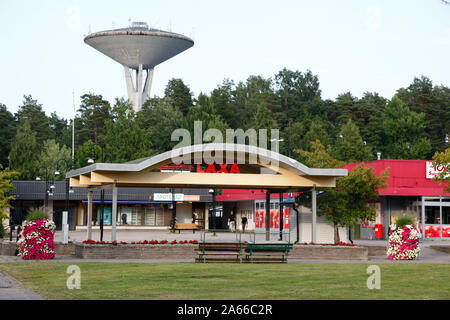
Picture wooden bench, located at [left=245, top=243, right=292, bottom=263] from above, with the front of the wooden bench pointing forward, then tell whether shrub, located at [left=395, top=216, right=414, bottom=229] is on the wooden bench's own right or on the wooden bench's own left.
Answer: on the wooden bench's own left

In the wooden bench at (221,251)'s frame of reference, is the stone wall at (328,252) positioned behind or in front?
behind

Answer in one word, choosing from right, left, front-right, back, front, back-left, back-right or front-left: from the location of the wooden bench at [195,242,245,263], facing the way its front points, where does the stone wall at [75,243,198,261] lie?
back-right

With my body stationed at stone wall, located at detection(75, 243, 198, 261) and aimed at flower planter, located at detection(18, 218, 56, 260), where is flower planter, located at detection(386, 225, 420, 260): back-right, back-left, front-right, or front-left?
back-left

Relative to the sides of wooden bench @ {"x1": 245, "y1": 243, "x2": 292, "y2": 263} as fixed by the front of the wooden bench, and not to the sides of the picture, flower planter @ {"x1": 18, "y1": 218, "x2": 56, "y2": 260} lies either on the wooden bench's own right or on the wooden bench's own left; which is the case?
on the wooden bench's own right

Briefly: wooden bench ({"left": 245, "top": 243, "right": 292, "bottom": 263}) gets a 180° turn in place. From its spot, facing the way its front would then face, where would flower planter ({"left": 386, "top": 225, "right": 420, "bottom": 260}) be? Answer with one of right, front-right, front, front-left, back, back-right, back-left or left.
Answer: front-right

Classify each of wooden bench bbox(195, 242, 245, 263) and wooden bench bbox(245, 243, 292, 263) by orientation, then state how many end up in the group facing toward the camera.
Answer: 2

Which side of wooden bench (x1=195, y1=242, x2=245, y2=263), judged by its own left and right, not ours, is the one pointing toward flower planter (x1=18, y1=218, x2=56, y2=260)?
right

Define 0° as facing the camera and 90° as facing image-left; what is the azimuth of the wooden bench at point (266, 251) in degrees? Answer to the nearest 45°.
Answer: approximately 0°

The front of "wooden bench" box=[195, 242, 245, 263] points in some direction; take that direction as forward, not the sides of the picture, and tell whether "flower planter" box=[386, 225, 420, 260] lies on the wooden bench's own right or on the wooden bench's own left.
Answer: on the wooden bench's own left

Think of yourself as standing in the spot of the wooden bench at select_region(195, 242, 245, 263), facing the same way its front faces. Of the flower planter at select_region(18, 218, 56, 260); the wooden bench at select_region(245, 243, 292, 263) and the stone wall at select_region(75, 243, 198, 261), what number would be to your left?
1

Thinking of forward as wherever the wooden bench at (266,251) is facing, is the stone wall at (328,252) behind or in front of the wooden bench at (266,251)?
behind

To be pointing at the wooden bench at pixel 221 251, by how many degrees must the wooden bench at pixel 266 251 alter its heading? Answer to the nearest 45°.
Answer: approximately 90° to its right
